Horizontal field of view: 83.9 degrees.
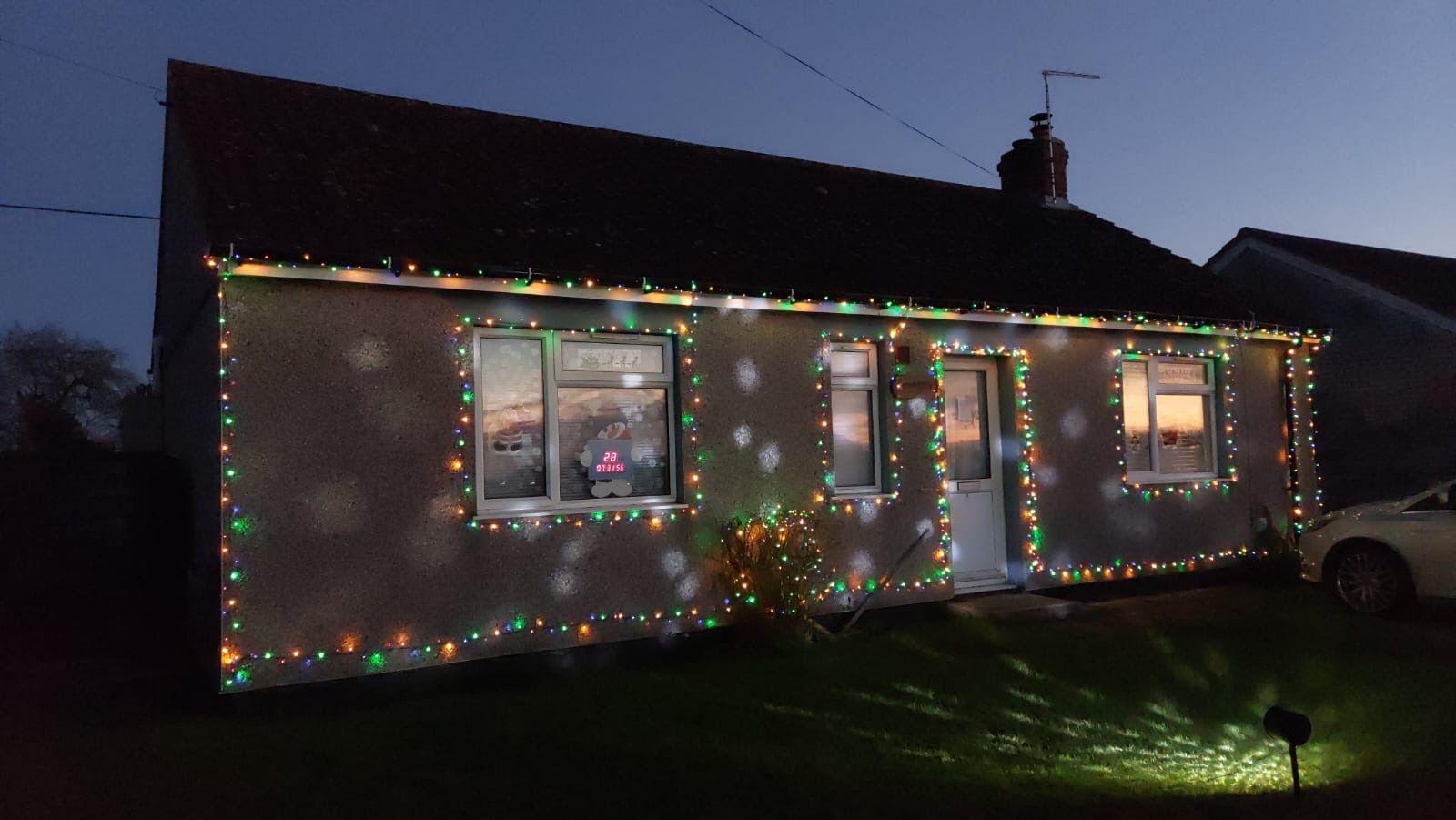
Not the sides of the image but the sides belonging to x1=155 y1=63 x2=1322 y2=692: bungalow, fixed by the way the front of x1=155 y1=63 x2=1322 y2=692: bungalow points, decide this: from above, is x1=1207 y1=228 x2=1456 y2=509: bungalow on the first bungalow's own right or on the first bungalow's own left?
on the first bungalow's own left

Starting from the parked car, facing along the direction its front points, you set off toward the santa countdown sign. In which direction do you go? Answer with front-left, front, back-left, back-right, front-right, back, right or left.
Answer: front-left

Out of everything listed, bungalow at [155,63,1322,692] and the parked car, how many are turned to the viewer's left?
1

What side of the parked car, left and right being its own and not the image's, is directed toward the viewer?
left

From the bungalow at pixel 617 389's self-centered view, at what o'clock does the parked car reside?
The parked car is roughly at 10 o'clock from the bungalow.

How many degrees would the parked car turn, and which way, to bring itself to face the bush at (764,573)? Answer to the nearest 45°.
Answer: approximately 45° to its left

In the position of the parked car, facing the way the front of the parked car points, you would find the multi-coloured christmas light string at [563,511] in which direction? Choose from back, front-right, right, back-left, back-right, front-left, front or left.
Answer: front-left

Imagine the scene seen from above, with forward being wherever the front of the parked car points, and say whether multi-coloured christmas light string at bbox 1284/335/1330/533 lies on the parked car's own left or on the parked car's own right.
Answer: on the parked car's own right

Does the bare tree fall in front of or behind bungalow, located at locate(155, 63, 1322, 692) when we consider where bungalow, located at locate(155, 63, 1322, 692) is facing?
behind

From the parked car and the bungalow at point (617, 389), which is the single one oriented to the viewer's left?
the parked car

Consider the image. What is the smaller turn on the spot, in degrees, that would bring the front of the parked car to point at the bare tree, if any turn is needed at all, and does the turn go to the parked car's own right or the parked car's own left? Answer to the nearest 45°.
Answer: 0° — it already faces it

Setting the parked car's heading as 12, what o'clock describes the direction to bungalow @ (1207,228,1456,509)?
The bungalow is roughly at 3 o'clock from the parked car.

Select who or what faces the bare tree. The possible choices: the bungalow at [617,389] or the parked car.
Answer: the parked car

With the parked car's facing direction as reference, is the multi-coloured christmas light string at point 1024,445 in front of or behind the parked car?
in front

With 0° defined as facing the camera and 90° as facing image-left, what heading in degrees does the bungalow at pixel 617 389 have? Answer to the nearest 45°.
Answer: approximately 315°

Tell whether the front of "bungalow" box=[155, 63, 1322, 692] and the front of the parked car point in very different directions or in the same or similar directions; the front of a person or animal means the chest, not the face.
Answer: very different directions
